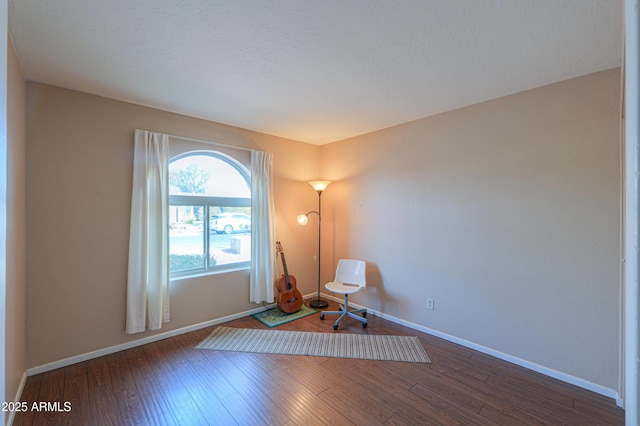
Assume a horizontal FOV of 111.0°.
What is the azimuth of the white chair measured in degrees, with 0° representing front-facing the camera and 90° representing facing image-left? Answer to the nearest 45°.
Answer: approximately 45°

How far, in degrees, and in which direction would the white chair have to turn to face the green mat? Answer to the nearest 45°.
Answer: approximately 45° to its right

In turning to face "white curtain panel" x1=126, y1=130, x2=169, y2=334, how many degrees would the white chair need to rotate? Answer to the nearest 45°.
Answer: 0° — it already faces it

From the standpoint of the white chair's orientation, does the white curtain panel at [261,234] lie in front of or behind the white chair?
in front

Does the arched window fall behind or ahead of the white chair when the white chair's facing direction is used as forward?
ahead

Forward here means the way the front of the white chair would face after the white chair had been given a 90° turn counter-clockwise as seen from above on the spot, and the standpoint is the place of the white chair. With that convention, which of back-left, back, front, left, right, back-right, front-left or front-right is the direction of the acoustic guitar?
back-right
